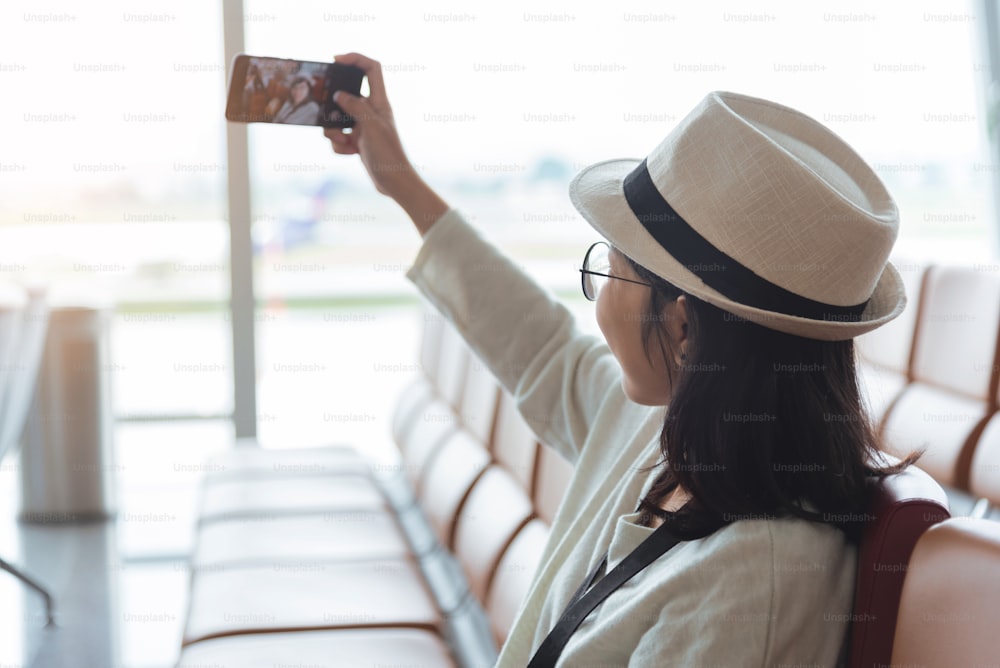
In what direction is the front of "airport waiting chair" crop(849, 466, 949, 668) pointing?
to the viewer's left

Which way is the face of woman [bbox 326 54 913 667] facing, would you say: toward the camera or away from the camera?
away from the camera

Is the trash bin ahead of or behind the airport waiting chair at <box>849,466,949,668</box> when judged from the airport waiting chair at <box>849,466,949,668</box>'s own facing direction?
ahead
